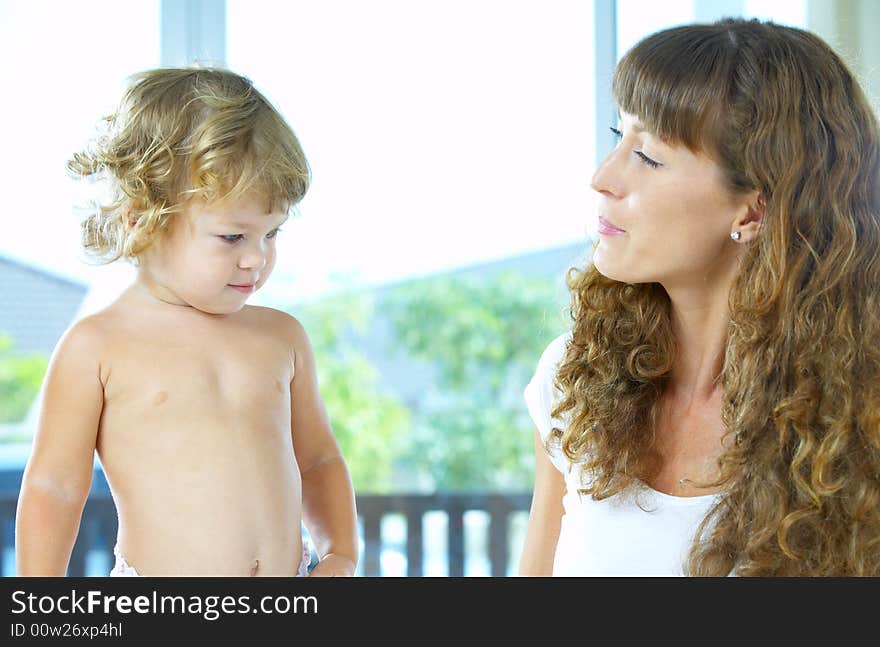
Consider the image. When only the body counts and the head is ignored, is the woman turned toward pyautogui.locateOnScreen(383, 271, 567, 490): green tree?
no

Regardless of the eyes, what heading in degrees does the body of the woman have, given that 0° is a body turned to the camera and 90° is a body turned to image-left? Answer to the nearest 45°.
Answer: approximately 45°

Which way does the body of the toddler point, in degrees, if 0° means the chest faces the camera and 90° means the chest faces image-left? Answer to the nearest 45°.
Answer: approximately 315°

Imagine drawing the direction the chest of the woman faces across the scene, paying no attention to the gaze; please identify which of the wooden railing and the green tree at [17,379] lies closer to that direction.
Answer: the green tree

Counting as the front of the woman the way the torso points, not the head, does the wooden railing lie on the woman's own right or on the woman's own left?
on the woman's own right

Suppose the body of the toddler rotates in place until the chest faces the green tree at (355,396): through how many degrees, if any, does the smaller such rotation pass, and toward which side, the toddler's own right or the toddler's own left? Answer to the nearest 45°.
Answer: approximately 135° to the toddler's own left

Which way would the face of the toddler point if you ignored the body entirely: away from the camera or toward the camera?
toward the camera

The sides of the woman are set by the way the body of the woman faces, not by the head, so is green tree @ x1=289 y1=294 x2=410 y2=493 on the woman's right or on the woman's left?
on the woman's right

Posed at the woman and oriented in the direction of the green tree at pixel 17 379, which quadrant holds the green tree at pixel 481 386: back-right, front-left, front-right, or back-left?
front-right

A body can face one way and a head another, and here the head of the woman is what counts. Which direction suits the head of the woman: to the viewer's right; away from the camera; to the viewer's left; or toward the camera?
to the viewer's left

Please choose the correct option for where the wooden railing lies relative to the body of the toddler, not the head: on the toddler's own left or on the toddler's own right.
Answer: on the toddler's own left

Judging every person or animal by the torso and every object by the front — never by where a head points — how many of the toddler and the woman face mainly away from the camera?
0
